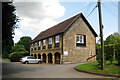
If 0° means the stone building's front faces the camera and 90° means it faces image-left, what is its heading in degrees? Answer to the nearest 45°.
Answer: approximately 45°
